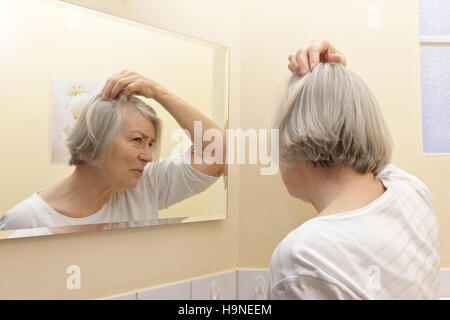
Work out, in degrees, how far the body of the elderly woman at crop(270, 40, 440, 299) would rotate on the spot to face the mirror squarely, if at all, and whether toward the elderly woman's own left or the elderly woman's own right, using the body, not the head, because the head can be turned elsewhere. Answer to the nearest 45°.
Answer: approximately 45° to the elderly woman's own left

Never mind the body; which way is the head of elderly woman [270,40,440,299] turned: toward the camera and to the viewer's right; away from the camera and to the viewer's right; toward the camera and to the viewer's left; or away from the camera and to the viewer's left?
away from the camera and to the viewer's left

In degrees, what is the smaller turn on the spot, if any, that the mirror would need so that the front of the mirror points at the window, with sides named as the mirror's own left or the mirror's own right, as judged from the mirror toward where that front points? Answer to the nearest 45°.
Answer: approximately 45° to the mirror's own left

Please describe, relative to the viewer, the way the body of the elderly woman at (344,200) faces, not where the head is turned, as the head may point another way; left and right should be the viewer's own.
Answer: facing away from the viewer and to the left of the viewer

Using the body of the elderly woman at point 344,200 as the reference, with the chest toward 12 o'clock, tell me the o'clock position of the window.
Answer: The window is roughly at 2 o'clock from the elderly woman.

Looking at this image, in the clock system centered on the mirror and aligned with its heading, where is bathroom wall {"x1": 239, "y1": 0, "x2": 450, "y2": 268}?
The bathroom wall is roughly at 10 o'clock from the mirror.

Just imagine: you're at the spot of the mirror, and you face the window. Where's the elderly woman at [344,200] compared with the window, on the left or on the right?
right
